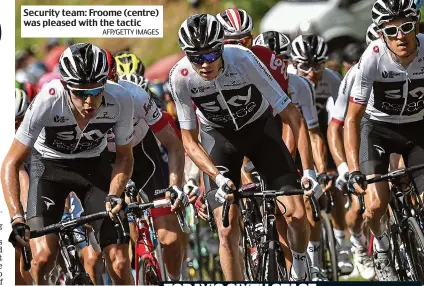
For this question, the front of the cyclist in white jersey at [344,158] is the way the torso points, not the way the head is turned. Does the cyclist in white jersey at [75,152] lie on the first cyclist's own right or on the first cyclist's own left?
on the first cyclist's own right

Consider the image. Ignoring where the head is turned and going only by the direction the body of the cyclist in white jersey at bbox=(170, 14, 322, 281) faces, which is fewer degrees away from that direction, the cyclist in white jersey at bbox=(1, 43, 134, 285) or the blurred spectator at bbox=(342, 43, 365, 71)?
the cyclist in white jersey

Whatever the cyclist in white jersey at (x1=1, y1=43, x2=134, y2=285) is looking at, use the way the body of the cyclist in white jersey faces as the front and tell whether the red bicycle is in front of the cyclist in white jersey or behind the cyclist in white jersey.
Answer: behind

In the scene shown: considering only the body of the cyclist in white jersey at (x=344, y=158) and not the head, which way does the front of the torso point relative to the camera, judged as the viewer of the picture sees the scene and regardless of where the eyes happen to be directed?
toward the camera

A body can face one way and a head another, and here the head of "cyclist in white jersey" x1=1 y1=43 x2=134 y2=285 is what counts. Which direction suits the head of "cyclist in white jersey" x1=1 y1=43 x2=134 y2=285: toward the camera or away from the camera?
toward the camera

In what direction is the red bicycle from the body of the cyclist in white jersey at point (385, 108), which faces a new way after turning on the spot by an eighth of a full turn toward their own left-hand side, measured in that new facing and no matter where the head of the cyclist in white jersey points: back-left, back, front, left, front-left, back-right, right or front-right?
back-right

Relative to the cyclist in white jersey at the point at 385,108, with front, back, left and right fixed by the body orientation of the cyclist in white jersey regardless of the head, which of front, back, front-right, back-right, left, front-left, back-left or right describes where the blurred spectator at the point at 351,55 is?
back

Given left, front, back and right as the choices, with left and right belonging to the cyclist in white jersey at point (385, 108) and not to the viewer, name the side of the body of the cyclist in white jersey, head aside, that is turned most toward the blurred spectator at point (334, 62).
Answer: back

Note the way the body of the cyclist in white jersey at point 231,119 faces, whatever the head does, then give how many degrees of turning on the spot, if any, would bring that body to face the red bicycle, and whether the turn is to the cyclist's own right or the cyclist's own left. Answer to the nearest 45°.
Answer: approximately 135° to the cyclist's own right

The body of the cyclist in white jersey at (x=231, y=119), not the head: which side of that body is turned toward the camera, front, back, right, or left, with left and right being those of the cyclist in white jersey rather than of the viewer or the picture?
front

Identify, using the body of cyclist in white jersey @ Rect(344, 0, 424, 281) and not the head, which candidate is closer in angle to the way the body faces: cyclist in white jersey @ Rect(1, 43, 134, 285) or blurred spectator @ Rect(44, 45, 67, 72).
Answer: the cyclist in white jersey

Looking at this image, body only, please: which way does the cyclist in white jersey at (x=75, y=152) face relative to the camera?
toward the camera

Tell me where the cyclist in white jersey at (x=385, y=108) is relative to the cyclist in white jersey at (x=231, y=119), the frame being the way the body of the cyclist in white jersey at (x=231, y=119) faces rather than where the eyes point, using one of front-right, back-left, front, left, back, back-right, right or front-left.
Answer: left
